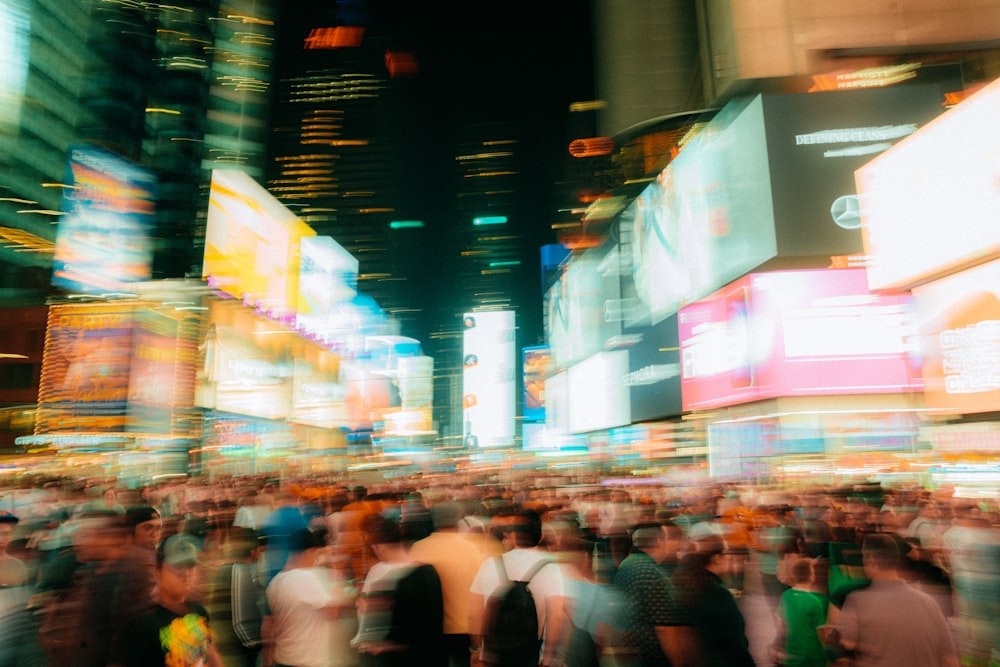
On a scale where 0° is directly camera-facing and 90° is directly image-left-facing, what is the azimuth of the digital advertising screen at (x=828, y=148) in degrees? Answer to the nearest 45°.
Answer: approximately 0°

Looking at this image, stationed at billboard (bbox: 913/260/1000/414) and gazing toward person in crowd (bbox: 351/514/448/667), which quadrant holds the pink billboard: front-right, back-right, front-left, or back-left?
back-right

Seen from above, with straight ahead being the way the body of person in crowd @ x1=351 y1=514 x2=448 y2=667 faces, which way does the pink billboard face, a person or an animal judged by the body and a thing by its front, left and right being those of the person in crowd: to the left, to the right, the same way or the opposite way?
to the left

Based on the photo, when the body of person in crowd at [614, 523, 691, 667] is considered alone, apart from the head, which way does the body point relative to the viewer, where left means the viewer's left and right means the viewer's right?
facing away from the viewer and to the right of the viewer

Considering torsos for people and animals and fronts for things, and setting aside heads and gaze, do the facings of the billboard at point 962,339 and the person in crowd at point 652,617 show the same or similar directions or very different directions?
very different directions

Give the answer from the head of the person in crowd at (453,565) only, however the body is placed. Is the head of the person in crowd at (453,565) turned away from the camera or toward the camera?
away from the camera

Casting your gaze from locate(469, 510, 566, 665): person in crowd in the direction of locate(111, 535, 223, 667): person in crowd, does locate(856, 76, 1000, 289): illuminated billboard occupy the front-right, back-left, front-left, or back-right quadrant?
back-right
